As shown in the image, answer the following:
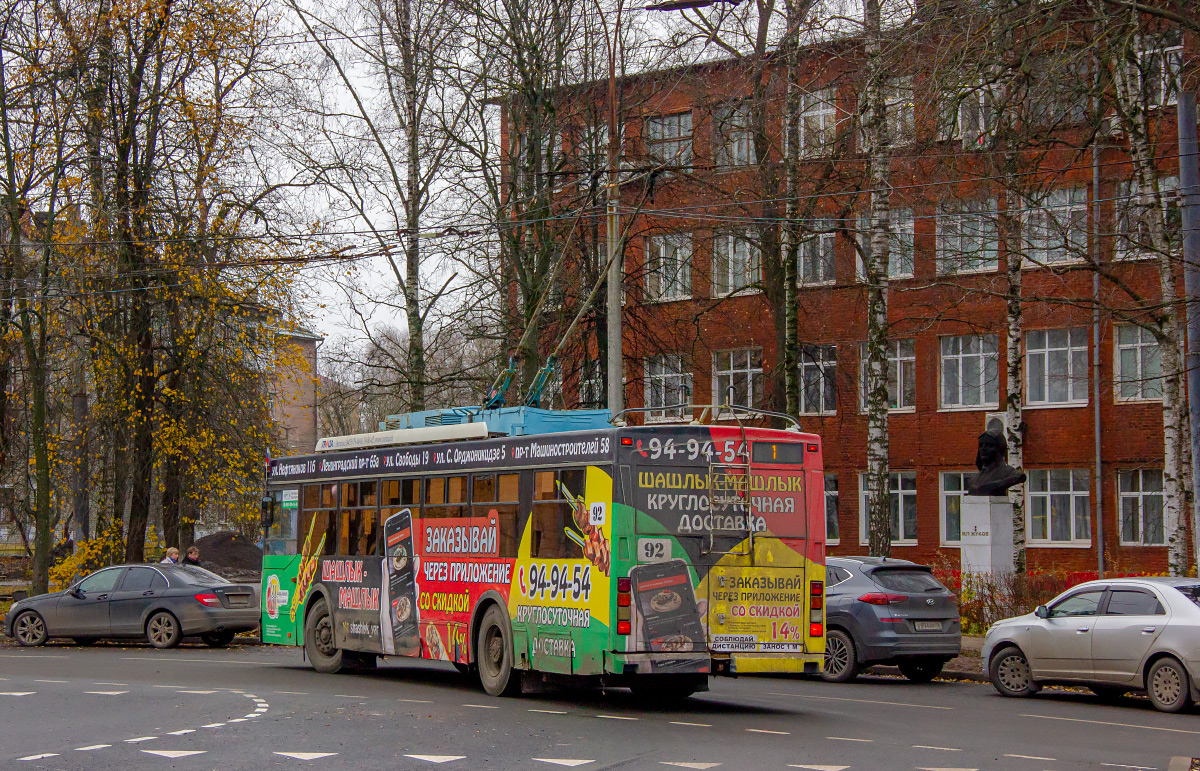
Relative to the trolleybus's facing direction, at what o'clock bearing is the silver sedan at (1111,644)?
The silver sedan is roughly at 4 o'clock from the trolleybus.

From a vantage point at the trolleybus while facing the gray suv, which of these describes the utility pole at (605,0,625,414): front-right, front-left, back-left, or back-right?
front-left

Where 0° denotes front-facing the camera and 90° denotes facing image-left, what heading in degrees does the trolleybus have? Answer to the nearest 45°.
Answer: approximately 135°

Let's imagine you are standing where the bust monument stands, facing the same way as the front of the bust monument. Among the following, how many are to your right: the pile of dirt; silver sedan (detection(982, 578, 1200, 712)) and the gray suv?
1

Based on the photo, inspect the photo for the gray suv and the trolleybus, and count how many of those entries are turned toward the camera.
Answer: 0

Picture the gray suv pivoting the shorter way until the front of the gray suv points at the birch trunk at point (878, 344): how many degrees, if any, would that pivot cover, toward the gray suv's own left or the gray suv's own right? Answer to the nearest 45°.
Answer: approximately 45° to the gray suv's own right

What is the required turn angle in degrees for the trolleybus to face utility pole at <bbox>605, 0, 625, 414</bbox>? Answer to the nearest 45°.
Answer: approximately 45° to its right

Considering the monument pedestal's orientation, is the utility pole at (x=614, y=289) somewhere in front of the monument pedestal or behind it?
in front

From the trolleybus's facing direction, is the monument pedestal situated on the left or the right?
on its right

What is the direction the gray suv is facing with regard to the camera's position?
facing away from the viewer and to the left of the viewer

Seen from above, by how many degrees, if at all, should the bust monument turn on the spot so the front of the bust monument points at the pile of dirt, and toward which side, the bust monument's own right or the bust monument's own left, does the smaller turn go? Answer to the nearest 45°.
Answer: approximately 90° to the bust monument's own right

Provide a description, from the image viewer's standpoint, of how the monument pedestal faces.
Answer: facing the viewer and to the left of the viewer
